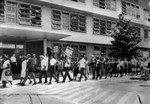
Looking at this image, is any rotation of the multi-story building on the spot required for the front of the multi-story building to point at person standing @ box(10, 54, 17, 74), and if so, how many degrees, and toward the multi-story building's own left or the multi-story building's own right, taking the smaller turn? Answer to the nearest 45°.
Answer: approximately 90° to the multi-story building's own right

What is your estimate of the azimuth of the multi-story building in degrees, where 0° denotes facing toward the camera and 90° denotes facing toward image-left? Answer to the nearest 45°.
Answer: approximately 315°
